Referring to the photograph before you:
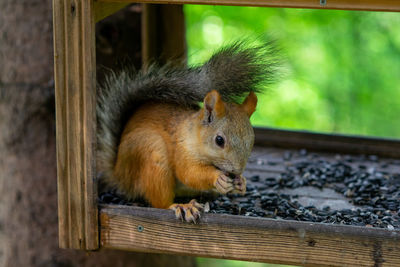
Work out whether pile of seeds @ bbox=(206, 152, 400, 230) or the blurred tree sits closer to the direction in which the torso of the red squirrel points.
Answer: the pile of seeds

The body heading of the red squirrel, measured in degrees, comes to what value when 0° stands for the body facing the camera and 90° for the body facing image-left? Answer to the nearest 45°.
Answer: approximately 315°

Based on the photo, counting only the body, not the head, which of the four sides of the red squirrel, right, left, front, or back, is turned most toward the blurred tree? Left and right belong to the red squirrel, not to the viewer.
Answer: back

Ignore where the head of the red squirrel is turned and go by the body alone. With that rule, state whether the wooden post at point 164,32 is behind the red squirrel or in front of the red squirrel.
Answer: behind

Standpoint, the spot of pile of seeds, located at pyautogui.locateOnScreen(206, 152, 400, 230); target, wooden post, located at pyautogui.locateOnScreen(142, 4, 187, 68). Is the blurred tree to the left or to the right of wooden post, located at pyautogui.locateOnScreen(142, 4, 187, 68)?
left

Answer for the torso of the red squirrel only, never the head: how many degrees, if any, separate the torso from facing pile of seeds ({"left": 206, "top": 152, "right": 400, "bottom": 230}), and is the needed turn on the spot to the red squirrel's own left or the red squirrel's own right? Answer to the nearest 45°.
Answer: approximately 45° to the red squirrel's own left
